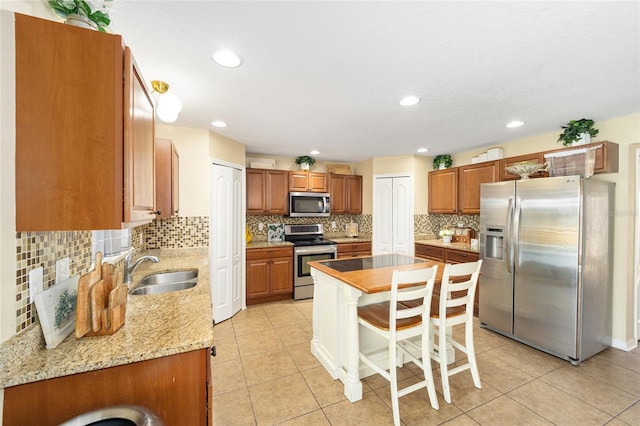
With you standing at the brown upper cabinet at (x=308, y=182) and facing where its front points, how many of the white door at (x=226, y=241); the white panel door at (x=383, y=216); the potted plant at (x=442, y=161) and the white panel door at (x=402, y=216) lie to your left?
3

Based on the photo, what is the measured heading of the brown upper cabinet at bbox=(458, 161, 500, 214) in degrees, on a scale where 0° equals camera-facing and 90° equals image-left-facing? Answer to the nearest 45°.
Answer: approximately 45°

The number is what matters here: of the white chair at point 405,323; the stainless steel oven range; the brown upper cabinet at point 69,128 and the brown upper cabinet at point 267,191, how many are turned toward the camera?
2

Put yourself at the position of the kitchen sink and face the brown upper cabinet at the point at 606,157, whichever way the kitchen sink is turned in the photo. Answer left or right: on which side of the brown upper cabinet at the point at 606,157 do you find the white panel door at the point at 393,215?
left

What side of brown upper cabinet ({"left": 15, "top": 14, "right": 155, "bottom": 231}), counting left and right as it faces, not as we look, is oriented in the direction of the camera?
right

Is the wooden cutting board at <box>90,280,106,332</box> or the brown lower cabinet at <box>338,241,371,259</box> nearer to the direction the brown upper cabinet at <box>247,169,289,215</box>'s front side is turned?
the wooden cutting board

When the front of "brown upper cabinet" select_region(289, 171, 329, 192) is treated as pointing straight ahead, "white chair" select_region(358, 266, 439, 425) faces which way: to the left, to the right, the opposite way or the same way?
the opposite way

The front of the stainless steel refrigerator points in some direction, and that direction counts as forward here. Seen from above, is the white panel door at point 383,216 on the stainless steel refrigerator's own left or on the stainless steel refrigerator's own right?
on the stainless steel refrigerator's own right
